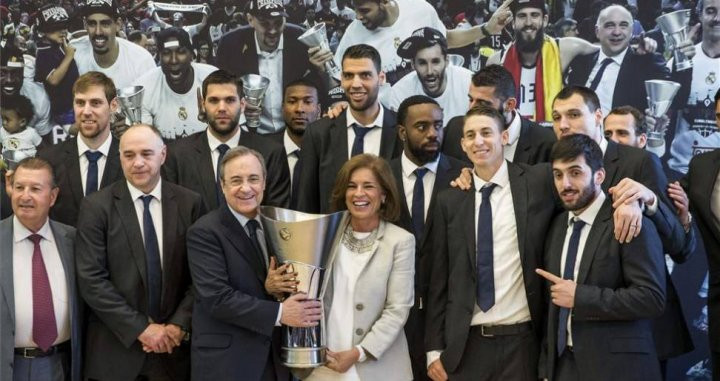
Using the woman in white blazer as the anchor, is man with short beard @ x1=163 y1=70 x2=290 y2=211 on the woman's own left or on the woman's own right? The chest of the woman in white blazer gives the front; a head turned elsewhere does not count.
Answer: on the woman's own right

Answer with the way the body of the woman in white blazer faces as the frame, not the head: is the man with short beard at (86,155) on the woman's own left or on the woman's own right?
on the woman's own right

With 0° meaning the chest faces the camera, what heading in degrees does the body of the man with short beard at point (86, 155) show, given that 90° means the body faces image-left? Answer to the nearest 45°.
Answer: approximately 0°

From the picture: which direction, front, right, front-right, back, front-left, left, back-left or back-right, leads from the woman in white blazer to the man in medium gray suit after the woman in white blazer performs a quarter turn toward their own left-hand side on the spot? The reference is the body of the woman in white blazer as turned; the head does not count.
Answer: back-right

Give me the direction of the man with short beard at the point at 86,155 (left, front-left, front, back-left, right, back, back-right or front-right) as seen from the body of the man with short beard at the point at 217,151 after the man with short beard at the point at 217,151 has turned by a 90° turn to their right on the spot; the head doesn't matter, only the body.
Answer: front
